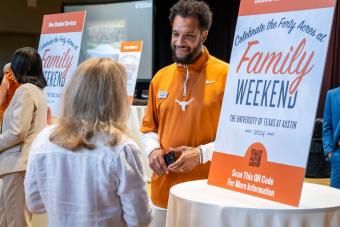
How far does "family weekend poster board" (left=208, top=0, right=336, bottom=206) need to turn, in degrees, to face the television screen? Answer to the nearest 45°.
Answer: approximately 90° to its right

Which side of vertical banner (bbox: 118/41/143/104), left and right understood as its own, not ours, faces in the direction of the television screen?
back

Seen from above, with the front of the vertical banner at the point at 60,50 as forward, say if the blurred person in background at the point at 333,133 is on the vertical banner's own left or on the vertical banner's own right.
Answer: on the vertical banner's own left
